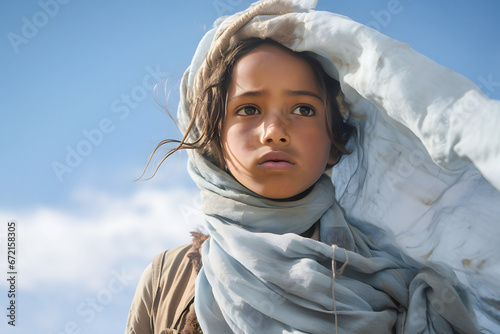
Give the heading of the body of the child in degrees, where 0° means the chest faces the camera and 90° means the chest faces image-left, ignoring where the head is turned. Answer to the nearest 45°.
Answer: approximately 0°
